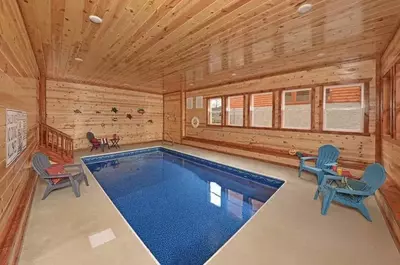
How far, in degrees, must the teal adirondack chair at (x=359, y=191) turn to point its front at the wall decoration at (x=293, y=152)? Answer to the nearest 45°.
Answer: approximately 45° to its right

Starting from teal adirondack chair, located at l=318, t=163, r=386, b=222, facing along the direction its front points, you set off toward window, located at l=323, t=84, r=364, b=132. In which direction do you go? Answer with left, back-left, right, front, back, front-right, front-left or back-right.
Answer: right

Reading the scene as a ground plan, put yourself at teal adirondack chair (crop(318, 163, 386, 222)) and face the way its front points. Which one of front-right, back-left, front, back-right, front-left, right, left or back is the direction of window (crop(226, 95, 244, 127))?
front-right

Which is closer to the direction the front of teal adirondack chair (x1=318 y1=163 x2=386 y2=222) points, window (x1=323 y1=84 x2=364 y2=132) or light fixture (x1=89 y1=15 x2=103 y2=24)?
the light fixture

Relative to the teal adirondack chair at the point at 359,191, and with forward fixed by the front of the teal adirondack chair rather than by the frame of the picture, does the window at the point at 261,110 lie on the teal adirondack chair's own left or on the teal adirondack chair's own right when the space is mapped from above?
on the teal adirondack chair's own right

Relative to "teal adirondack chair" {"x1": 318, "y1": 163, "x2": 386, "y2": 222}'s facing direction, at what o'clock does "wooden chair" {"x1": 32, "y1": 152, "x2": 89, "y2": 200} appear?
The wooden chair is roughly at 11 o'clock from the teal adirondack chair.

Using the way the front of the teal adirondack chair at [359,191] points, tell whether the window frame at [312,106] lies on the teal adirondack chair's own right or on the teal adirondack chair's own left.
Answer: on the teal adirondack chair's own right

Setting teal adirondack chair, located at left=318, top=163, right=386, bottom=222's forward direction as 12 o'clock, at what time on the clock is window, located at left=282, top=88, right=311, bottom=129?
The window is roughly at 2 o'clock from the teal adirondack chair.

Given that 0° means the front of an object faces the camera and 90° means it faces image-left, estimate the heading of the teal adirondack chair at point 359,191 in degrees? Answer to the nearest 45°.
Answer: approximately 90°

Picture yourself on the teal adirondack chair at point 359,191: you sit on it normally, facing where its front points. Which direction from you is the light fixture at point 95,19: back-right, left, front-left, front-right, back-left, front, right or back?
front-left

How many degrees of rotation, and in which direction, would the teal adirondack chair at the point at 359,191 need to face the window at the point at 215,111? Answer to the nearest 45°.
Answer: approximately 45° to its right

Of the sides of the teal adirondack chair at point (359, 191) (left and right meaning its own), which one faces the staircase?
front
